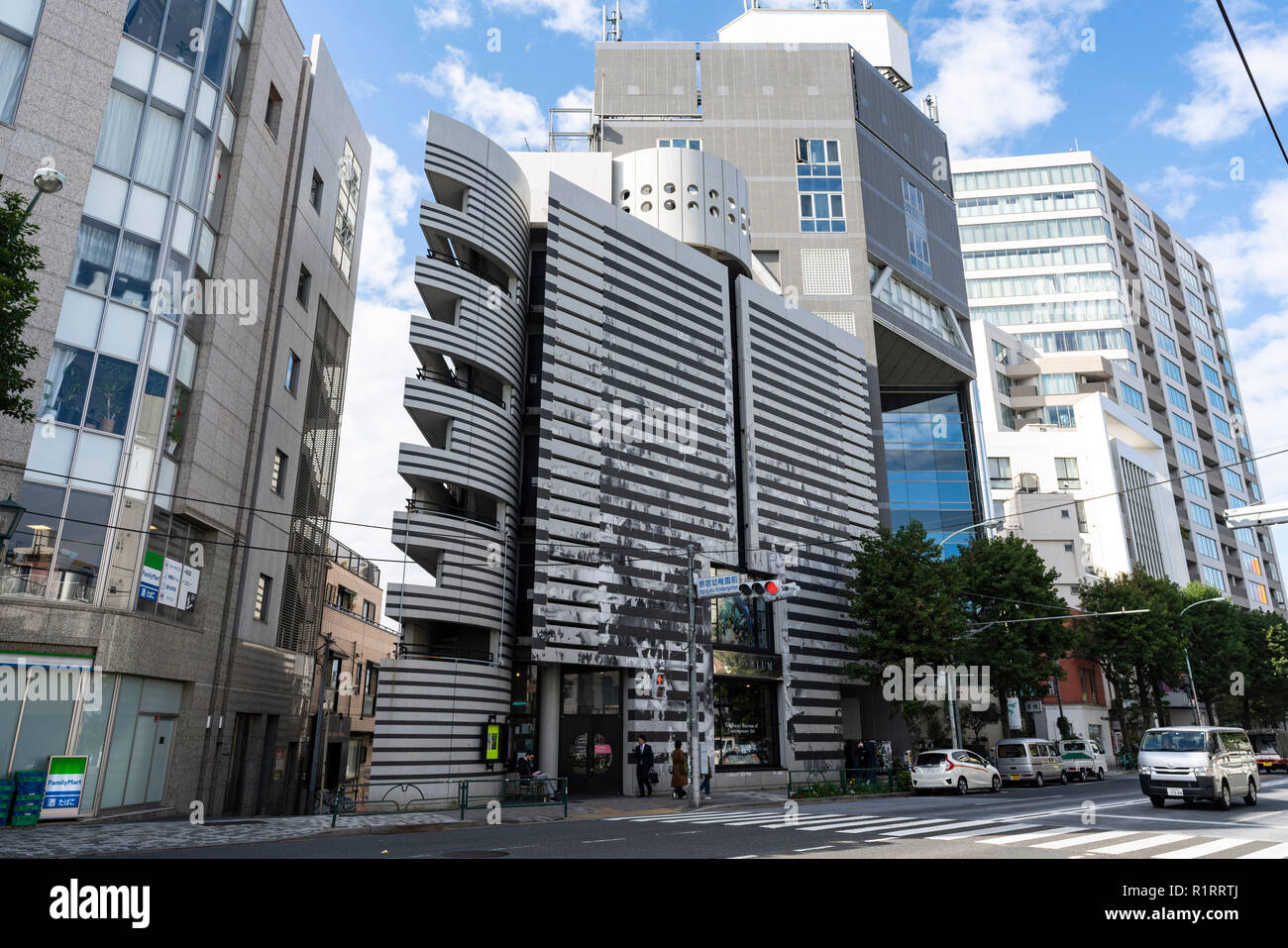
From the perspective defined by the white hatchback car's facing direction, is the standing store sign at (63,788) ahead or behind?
behind

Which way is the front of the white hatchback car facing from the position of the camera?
facing away from the viewer and to the right of the viewer

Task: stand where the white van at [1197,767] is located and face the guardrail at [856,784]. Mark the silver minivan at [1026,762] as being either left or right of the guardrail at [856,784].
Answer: right

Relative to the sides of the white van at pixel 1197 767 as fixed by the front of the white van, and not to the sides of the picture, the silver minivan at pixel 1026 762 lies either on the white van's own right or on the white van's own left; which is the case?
on the white van's own right

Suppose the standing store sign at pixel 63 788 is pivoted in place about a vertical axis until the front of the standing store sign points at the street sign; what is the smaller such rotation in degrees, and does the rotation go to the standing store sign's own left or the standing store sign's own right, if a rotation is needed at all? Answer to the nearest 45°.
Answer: approximately 90° to the standing store sign's own left

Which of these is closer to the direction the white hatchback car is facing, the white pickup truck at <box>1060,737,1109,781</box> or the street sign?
the white pickup truck

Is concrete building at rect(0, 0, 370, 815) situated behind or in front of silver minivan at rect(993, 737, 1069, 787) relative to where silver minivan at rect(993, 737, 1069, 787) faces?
behind

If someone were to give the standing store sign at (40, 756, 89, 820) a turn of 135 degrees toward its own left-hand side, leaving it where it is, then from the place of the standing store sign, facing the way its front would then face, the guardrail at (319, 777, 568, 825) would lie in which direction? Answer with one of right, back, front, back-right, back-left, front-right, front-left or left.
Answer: front-right
